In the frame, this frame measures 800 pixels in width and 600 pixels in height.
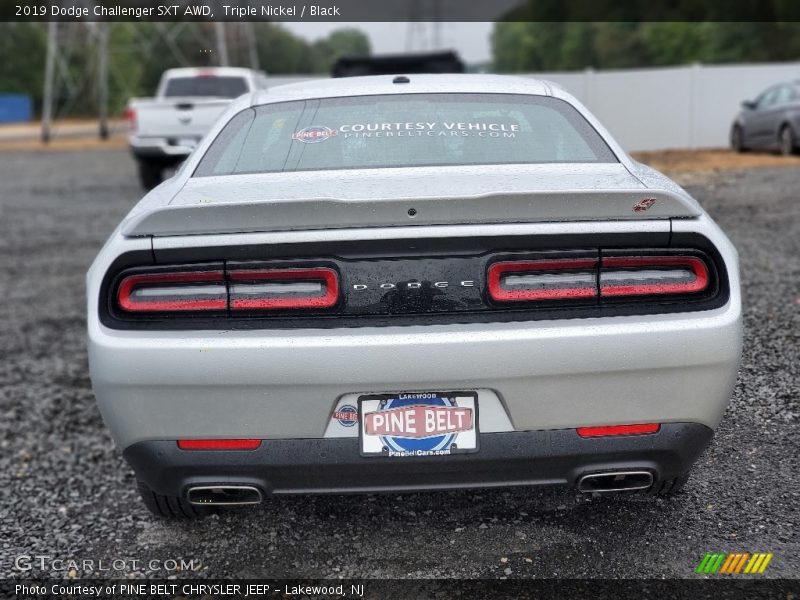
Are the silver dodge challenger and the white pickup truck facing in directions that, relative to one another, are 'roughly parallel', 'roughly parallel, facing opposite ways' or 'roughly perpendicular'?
roughly parallel

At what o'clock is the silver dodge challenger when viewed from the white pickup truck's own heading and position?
The silver dodge challenger is roughly at 6 o'clock from the white pickup truck.

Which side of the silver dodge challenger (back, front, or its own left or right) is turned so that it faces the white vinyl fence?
front

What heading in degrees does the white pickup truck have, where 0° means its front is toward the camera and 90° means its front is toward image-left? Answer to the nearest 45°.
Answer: approximately 180°

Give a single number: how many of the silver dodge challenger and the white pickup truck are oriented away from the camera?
2

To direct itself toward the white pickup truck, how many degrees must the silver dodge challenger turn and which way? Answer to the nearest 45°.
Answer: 0° — it already faces it

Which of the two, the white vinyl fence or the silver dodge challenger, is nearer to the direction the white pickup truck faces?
the white vinyl fence

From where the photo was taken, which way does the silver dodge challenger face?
away from the camera
